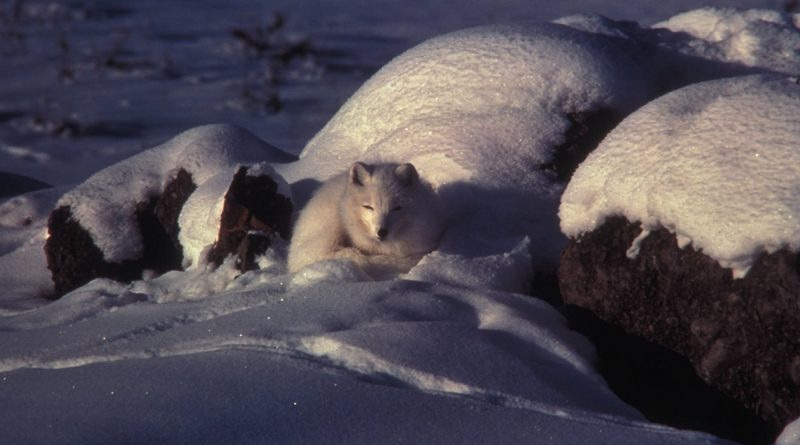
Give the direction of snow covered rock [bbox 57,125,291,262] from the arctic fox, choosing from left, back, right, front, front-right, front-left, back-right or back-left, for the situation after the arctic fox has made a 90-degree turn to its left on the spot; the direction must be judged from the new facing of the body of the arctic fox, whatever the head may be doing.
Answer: back-left

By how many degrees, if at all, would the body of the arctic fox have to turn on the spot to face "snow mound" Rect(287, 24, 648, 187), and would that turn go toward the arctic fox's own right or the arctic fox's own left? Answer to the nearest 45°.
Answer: approximately 135° to the arctic fox's own left

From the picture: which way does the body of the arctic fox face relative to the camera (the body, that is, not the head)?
toward the camera

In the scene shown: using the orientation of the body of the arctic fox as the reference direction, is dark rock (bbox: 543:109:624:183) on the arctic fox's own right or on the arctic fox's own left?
on the arctic fox's own left

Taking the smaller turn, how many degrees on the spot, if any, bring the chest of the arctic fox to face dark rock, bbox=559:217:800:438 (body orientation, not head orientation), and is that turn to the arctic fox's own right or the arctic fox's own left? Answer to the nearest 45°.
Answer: approximately 45° to the arctic fox's own left

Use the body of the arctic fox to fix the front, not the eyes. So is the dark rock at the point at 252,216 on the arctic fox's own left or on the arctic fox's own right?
on the arctic fox's own right

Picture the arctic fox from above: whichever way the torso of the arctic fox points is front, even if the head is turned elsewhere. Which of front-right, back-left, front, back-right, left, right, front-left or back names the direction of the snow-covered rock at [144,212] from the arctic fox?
back-right
